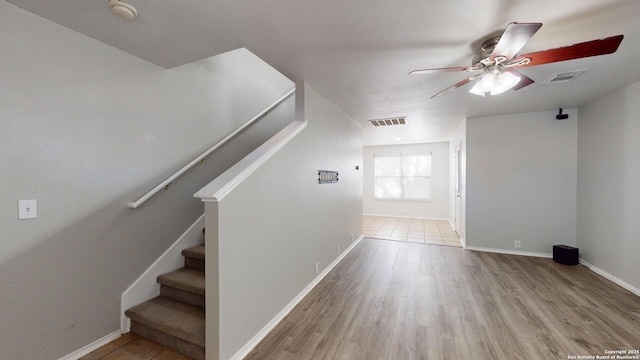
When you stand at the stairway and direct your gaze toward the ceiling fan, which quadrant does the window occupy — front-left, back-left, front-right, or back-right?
front-left

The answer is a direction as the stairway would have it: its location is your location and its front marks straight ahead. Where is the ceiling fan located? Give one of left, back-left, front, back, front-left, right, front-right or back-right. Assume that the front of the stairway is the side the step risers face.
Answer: left

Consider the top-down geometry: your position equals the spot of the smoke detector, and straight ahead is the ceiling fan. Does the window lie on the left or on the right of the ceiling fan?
left

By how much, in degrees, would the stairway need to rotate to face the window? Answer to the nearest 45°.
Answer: approximately 180°

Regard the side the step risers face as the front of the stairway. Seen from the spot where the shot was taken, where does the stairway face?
facing the viewer and to the left of the viewer

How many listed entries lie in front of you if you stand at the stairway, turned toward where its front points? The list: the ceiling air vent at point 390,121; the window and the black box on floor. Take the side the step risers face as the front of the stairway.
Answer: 0

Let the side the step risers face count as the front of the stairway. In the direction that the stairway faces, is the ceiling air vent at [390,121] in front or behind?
behind
